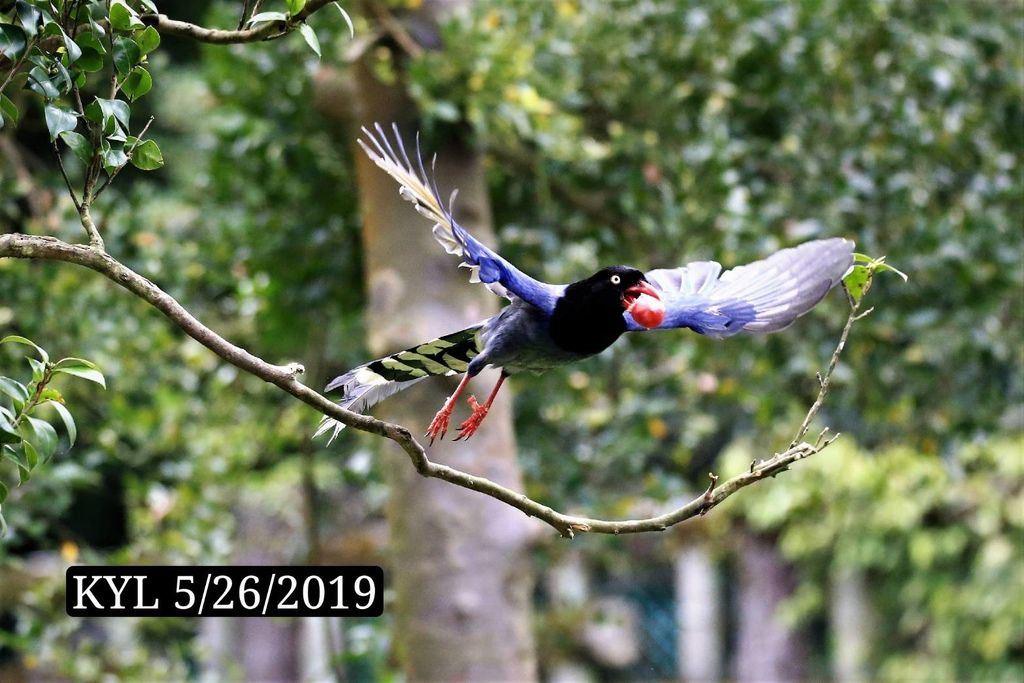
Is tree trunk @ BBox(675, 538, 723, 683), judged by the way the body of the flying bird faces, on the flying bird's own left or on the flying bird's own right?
on the flying bird's own left

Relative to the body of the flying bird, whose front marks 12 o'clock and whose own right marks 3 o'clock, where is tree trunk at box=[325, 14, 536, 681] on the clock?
The tree trunk is roughly at 7 o'clock from the flying bird.

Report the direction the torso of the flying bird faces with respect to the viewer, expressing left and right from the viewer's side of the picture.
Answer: facing the viewer and to the right of the viewer
